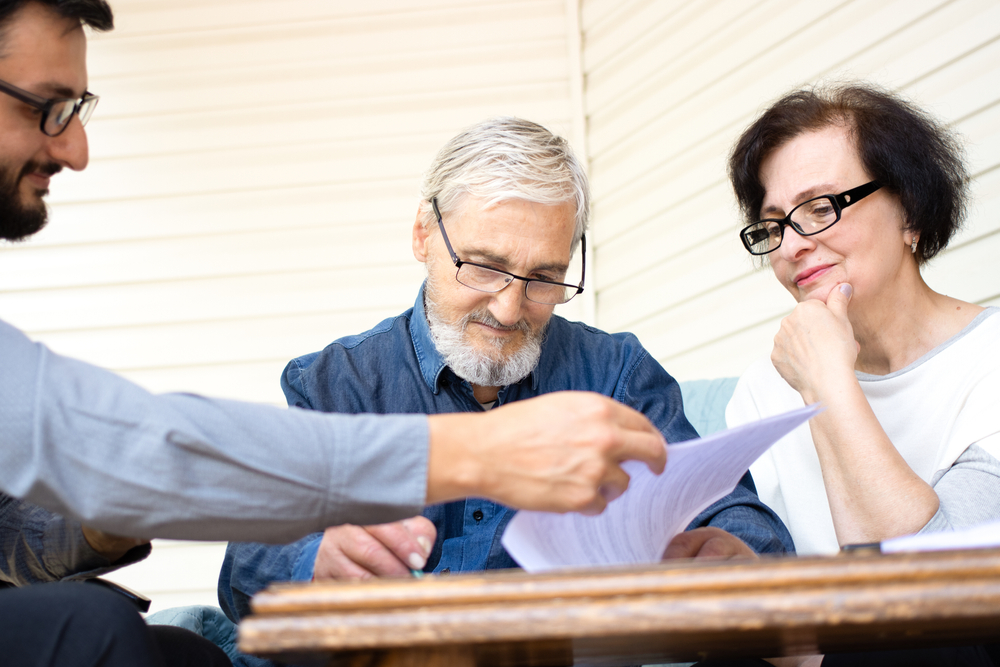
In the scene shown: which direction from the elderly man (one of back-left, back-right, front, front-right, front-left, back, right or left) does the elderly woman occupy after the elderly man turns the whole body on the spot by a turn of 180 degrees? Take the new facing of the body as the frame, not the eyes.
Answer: right

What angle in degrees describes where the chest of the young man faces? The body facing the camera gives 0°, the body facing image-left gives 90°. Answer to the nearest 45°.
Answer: approximately 270°

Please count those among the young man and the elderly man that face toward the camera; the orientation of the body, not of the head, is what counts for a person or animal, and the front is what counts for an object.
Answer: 1

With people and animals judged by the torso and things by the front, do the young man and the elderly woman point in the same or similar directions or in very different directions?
very different directions

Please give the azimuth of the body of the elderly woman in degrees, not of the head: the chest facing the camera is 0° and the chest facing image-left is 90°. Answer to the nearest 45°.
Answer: approximately 45°

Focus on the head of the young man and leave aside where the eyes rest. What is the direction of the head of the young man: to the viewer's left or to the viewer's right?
to the viewer's right

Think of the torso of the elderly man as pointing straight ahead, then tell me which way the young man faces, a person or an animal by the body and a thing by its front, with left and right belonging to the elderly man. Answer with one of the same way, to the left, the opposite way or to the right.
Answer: to the left

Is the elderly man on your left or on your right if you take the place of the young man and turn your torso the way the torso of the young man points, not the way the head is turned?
on your left
